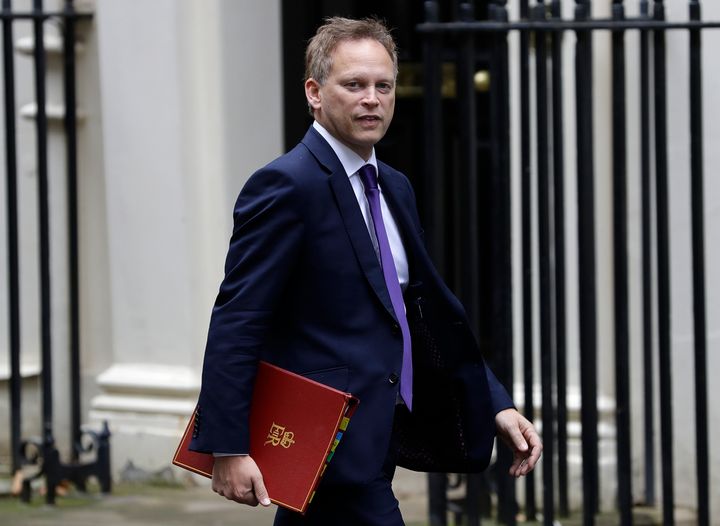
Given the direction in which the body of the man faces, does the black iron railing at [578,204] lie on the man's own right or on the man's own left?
on the man's own left
